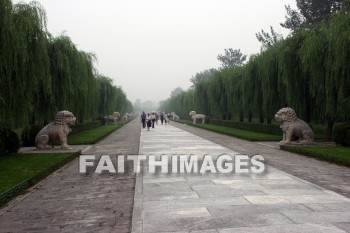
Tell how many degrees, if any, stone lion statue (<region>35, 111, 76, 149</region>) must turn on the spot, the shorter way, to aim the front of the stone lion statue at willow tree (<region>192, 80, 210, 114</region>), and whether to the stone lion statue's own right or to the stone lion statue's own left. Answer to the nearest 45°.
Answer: approximately 45° to the stone lion statue's own left

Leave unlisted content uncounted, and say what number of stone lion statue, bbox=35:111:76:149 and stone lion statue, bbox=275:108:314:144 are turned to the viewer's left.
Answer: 1

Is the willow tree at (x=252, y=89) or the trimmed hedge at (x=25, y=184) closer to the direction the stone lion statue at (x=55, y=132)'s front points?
the willow tree

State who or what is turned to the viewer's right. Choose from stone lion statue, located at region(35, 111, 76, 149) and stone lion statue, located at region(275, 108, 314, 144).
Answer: stone lion statue, located at region(35, 111, 76, 149)

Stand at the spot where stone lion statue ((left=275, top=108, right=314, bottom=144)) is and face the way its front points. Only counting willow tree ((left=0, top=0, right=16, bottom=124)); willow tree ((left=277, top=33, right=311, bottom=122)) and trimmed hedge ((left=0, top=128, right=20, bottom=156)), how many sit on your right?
1

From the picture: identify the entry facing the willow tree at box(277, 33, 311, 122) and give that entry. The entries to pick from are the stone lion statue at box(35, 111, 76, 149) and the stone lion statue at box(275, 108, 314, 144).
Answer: the stone lion statue at box(35, 111, 76, 149)

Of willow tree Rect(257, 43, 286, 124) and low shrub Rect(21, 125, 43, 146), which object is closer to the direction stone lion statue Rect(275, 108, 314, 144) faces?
the low shrub

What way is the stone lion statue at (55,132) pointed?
to the viewer's right

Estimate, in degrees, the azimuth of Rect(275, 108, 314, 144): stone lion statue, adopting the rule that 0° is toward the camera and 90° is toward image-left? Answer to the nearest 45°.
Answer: approximately 90°

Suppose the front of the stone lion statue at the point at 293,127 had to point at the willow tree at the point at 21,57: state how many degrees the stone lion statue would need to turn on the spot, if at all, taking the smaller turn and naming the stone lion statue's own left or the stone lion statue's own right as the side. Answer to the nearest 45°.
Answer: approximately 45° to the stone lion statue's own left
